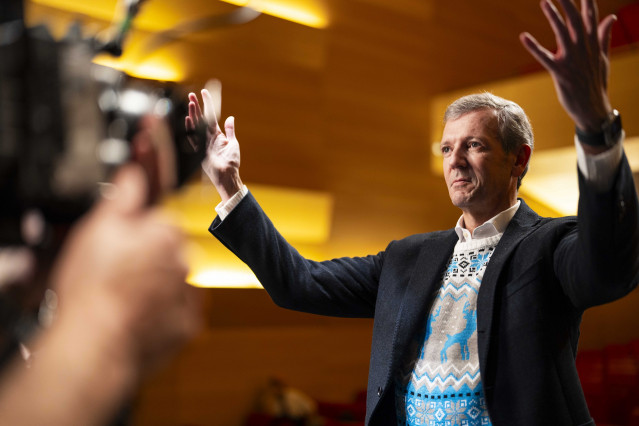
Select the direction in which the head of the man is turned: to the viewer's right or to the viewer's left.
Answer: to the viewer's left

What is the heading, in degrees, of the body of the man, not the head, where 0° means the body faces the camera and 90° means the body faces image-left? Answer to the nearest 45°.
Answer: approximately 45°
